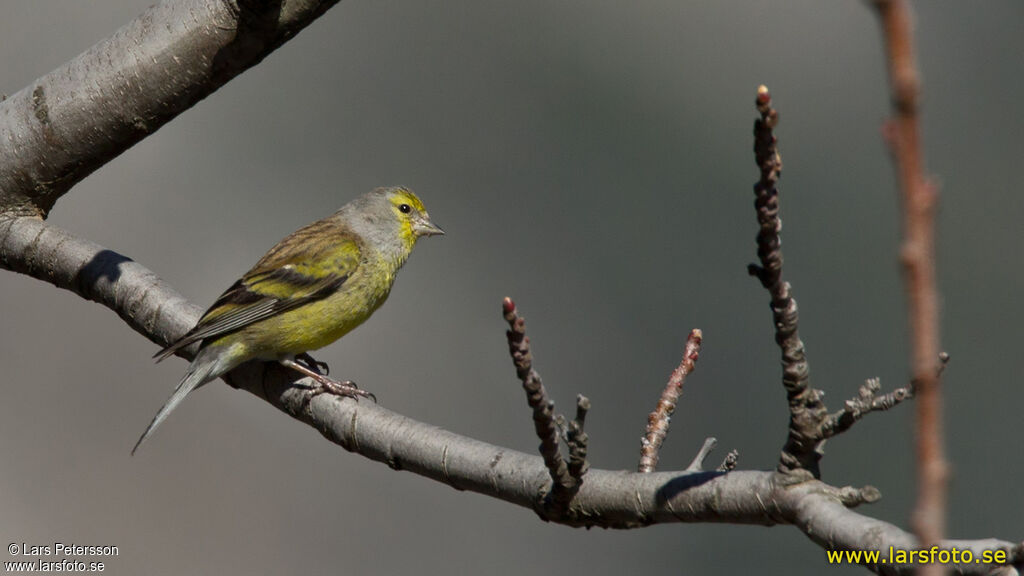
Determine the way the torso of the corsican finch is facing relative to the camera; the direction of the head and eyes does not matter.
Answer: to the viewer's right

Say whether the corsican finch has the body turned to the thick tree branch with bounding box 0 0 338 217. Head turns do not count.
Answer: no
